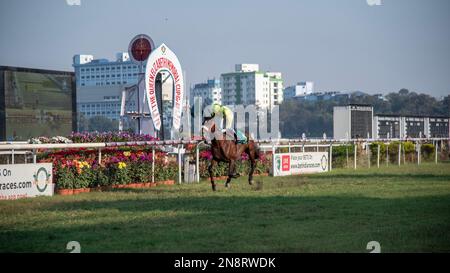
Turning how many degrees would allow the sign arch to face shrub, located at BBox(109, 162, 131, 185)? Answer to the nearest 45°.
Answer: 0° — it already faces it

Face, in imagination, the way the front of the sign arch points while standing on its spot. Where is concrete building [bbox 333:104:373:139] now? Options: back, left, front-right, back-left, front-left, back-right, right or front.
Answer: back-left

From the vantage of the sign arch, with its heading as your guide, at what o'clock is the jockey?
The jockey is roughly at 11 o'clock from the sign arch.

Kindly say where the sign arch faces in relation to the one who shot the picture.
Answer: facing the viewer

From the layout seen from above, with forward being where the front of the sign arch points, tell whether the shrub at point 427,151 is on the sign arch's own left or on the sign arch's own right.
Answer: on the sign arch's own left

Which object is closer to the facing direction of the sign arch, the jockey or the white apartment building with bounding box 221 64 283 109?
the jockey

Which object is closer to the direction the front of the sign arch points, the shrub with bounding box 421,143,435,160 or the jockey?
the jockey

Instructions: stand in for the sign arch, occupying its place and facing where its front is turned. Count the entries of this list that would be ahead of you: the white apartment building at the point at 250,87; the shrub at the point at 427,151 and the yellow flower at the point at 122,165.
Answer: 1
